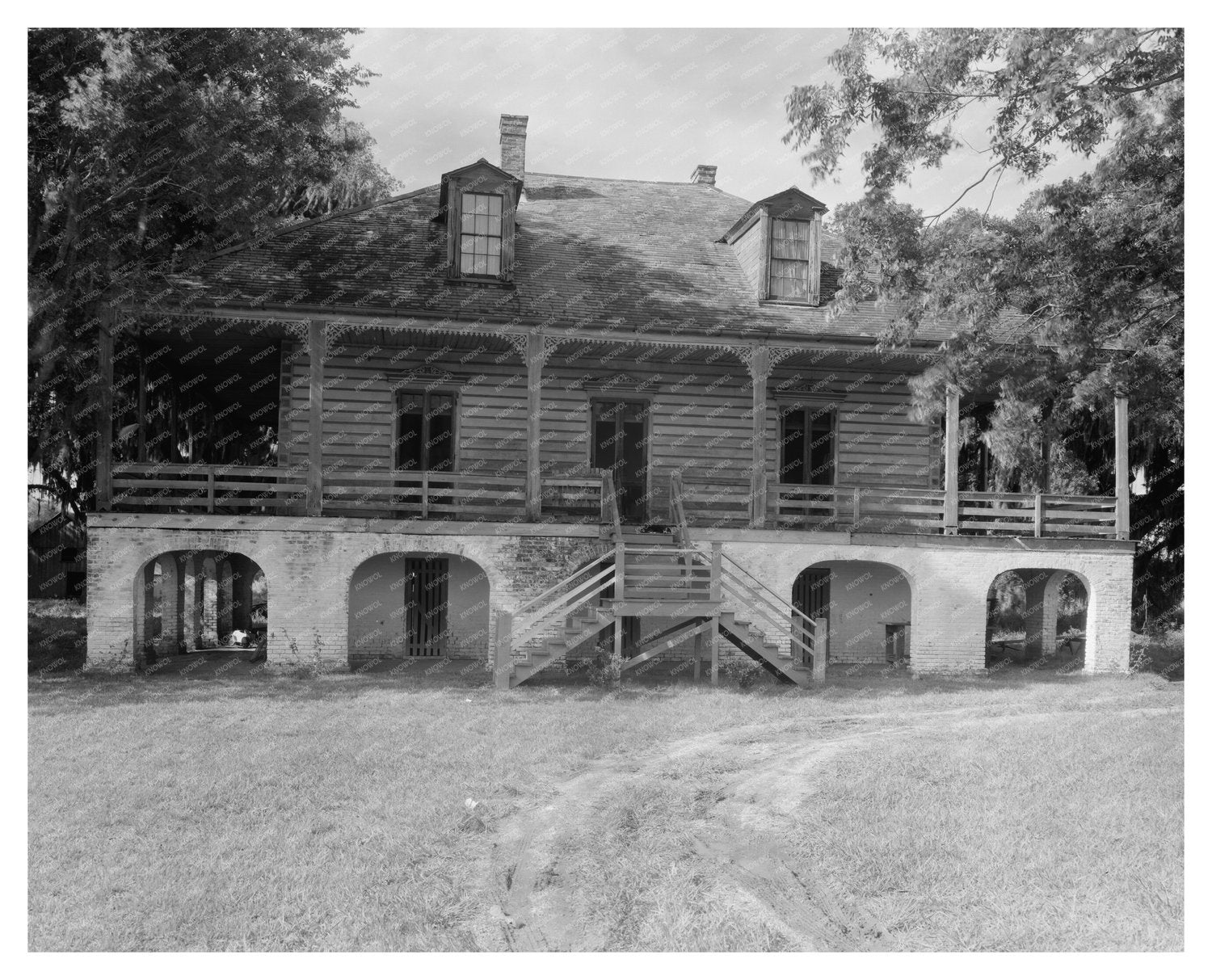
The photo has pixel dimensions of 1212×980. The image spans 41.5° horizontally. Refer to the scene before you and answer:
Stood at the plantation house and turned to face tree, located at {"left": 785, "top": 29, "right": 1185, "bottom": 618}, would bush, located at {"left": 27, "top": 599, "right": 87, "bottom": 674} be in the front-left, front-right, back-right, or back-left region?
back-right

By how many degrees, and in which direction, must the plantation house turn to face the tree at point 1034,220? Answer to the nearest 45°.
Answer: approximately 45° to its left

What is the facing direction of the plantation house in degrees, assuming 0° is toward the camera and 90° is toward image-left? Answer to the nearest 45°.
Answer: approximately 0°

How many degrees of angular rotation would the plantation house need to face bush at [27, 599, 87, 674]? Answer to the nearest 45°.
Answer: approximately 90° to its right
